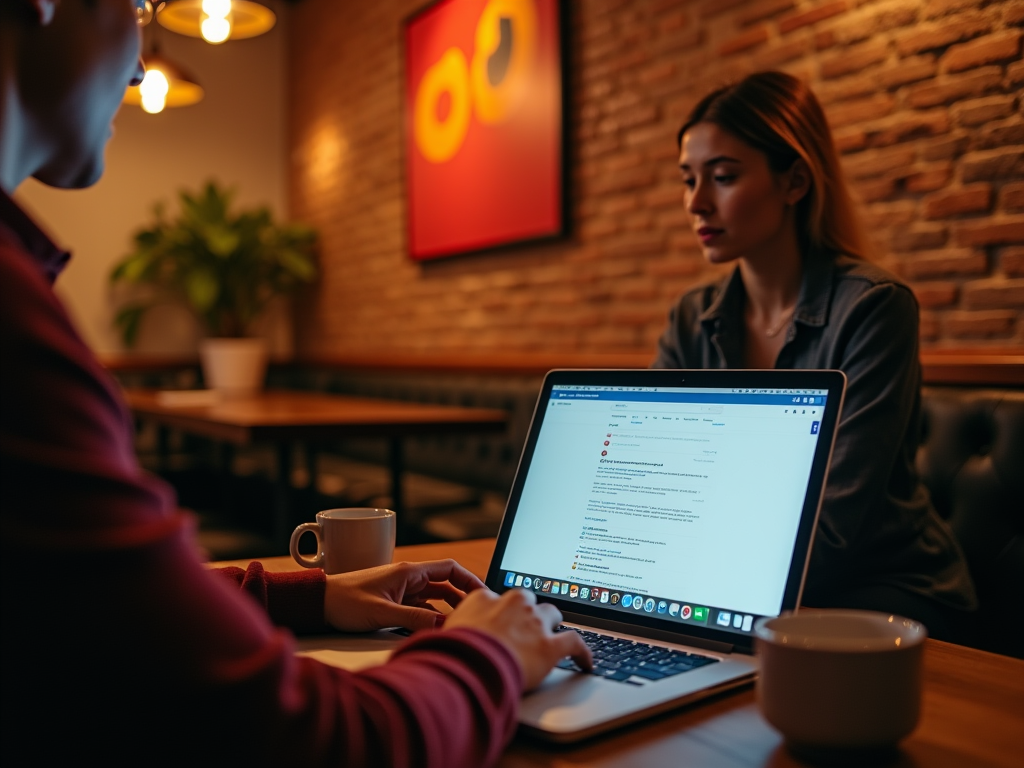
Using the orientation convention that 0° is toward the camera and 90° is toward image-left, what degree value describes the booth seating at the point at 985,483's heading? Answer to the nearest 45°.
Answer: approximately 45°

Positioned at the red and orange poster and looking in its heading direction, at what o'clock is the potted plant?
The potted plant is roughly at 3 o'clock from the red and orange poster.

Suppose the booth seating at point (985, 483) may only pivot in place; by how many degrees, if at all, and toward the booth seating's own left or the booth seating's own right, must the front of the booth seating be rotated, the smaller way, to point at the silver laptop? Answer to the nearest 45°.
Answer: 0° — it already faces it

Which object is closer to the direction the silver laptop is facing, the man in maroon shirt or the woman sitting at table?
the man in maroon shirt

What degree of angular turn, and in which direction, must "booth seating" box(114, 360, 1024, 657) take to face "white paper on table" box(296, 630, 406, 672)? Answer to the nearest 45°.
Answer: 0° — it already faces it

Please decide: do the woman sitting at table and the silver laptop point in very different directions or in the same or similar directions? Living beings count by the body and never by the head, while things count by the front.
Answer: same or similar directions

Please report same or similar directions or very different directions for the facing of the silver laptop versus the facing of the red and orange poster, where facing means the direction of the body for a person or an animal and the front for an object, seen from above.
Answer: same or similar directions

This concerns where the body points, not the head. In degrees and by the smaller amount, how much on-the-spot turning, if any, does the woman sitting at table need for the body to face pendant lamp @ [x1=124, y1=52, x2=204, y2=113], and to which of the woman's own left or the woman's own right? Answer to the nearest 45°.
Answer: approximately 90° to the woman's own right

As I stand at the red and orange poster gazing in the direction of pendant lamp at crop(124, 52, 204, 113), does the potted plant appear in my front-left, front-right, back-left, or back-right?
front-right

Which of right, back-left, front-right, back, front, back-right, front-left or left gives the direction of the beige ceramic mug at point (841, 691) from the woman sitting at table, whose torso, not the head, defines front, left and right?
front-left

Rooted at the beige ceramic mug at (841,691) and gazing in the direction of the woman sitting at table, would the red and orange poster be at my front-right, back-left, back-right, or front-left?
front-left

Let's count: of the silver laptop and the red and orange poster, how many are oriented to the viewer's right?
0

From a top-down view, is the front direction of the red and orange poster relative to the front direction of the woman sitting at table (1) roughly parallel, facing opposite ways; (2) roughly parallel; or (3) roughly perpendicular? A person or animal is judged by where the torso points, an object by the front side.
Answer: roughly parallel

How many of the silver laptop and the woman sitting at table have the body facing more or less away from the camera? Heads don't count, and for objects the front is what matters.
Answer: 0

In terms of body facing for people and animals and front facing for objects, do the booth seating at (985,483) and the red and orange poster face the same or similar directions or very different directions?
same or similar directions

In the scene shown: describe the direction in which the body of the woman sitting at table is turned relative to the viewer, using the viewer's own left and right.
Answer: facing the viewer and to the left of the viewer

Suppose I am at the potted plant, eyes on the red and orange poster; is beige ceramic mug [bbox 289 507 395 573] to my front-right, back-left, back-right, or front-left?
front-right

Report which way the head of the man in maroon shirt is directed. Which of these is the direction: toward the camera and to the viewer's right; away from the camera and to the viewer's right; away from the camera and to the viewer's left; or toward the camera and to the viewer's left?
away from the camera and to the viewer's right

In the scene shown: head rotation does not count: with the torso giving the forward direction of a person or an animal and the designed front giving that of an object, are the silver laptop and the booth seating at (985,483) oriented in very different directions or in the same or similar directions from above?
same or similar directions

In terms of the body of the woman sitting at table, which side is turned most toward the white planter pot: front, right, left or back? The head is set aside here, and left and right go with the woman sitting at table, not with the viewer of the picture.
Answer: right
